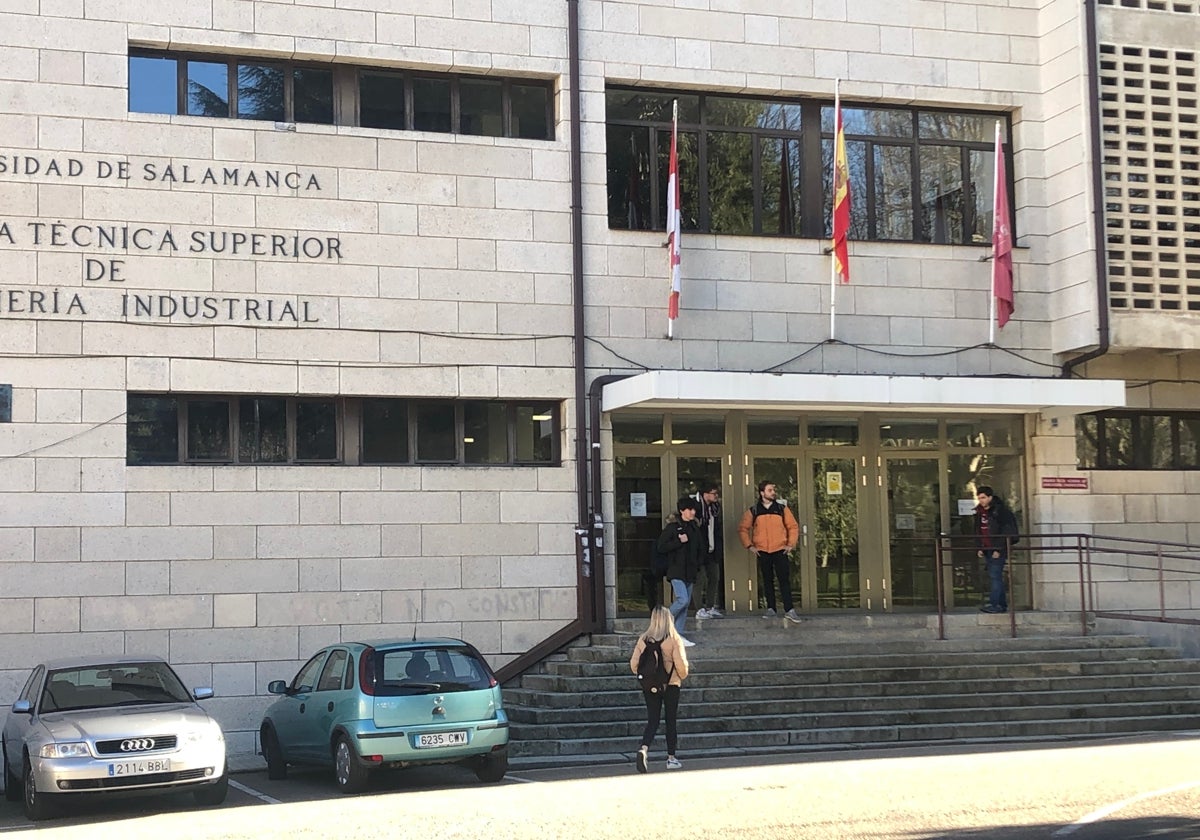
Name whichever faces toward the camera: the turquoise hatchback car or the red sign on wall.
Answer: the red sign on wall

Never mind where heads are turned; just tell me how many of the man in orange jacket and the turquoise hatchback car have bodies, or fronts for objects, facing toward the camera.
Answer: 1

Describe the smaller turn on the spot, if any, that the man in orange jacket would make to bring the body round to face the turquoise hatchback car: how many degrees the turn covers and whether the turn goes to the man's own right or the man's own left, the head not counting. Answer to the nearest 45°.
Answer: approximately 45° to the man's own right

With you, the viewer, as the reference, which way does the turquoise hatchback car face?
facing away from the viewer and to the left of the viewer

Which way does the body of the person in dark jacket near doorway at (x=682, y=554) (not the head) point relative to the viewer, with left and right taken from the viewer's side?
facing the viewer and to the right of the viewer

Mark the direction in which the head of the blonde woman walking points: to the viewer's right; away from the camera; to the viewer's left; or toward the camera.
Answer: away from the camera

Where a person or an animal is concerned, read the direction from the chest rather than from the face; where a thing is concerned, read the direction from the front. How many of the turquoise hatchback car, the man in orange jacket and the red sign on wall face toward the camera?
2

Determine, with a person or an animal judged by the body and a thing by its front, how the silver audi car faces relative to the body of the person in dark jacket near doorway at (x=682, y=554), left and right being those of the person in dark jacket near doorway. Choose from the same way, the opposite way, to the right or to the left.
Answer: the same way

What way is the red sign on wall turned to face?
toward the camera

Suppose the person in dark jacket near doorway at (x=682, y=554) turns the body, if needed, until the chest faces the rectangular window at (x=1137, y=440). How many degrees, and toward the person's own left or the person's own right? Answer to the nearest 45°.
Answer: approximately 90° to the person's own left

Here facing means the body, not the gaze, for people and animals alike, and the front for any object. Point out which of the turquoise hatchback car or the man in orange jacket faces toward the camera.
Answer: the man in orange jacket

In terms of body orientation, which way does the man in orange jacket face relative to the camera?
toward the camera
